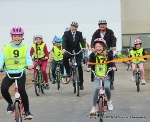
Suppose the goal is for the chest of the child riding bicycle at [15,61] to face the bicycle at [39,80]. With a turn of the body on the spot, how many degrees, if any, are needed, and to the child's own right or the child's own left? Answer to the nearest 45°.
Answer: approximately 180°

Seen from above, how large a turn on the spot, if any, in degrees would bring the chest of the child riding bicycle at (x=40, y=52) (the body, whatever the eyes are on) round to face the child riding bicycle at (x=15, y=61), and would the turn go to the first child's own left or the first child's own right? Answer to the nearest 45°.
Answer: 0° — they already face them

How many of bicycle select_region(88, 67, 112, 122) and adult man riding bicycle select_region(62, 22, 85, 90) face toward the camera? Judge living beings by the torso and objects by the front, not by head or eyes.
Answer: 2

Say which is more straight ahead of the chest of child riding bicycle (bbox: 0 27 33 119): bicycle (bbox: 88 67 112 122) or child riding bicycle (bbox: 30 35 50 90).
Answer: the bicycle

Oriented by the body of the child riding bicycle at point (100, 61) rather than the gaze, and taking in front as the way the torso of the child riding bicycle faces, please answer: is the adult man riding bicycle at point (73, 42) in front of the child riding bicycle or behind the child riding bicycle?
behind

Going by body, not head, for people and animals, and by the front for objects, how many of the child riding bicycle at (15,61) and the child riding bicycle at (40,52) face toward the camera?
2

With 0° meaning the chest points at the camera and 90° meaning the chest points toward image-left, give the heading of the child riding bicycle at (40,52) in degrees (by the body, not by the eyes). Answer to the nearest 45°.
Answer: approximately 0°

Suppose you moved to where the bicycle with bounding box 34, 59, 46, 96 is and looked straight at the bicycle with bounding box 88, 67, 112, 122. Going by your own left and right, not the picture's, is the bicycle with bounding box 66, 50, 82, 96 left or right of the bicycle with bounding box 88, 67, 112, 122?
left

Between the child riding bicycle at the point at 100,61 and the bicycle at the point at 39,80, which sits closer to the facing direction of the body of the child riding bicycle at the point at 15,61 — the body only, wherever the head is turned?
the child riding bicycle

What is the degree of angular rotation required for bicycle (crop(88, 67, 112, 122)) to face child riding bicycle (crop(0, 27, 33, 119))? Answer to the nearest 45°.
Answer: approximately 90° to its right

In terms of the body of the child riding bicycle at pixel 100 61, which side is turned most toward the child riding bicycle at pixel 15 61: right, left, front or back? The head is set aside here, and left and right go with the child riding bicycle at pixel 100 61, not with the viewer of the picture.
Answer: right

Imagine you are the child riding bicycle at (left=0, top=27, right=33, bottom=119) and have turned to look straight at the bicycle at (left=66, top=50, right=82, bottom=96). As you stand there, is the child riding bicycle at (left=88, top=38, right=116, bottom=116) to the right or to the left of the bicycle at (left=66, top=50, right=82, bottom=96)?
right
